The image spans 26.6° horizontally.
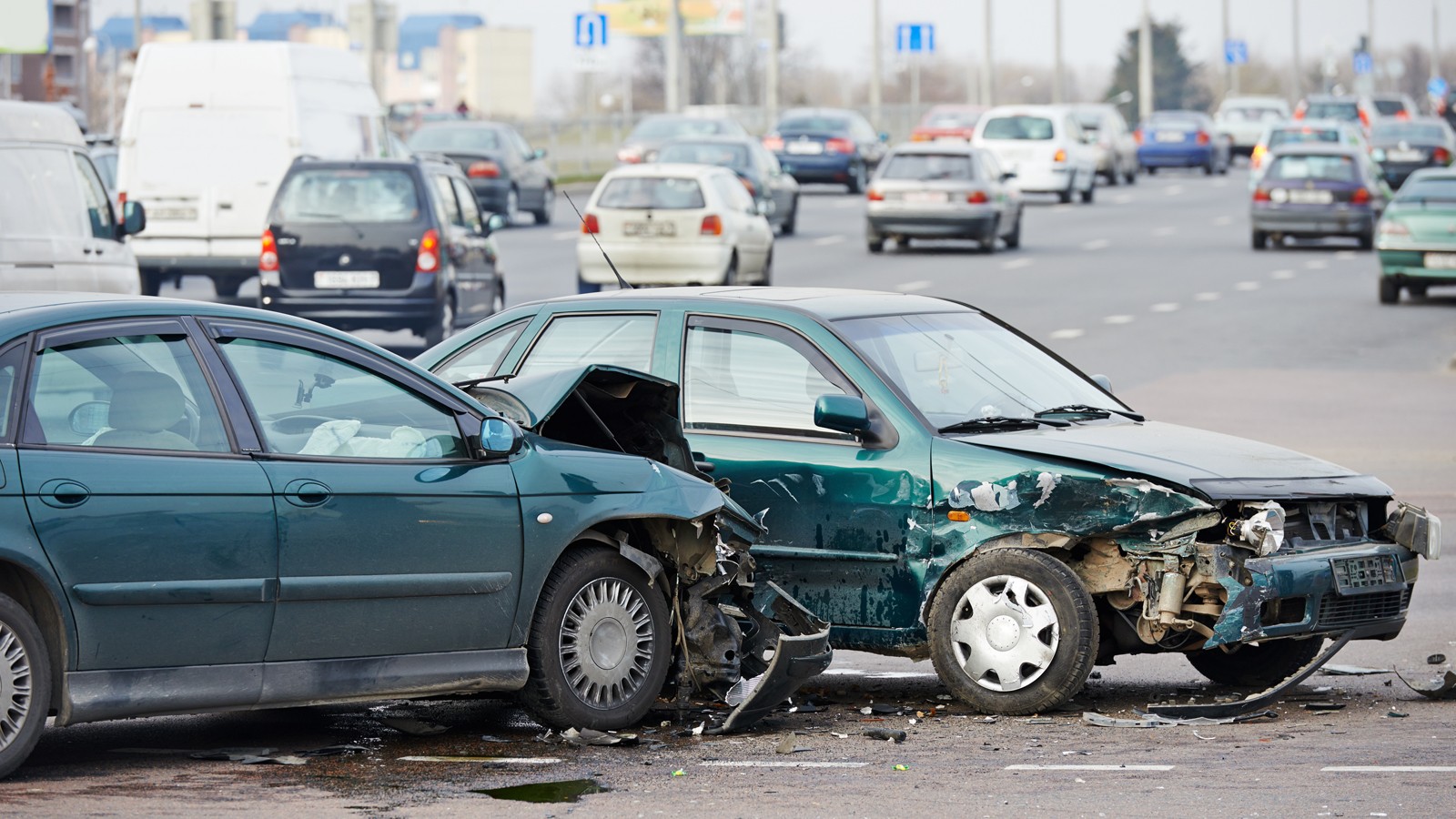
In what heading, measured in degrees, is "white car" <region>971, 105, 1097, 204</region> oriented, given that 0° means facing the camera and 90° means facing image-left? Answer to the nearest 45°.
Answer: approximately 180°

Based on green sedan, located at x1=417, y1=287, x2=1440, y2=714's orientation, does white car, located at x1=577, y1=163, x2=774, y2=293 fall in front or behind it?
behind

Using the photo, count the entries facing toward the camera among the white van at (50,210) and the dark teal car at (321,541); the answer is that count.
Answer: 0

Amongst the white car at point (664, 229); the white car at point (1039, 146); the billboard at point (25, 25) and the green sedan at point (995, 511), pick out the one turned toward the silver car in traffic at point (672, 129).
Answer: the white car at point (664, 229)

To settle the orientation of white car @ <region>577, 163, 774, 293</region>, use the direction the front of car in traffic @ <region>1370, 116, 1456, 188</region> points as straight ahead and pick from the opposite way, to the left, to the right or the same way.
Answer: the same way

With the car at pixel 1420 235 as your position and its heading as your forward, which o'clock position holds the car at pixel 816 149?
the car at pixel 816 149 is roughly at 11 o'clock from the car at pixel 1420 235.

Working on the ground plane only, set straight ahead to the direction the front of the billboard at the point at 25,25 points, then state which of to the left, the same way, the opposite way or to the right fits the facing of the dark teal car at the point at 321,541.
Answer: to the left

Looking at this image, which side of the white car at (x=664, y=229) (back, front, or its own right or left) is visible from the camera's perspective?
back

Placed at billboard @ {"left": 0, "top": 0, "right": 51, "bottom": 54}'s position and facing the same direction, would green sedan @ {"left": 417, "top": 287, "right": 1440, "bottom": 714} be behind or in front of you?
in front

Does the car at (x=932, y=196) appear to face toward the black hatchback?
no

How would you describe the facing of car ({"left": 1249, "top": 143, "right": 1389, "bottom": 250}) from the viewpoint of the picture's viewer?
facing away from the viewer

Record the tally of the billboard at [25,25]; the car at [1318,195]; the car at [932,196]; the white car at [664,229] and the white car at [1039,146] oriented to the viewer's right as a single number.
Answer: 0

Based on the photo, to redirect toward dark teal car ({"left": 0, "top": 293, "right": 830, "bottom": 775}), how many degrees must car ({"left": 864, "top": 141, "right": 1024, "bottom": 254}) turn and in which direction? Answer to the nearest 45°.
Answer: approximately 180°

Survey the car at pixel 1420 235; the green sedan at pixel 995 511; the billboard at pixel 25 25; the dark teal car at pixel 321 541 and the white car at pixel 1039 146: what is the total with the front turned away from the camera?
2

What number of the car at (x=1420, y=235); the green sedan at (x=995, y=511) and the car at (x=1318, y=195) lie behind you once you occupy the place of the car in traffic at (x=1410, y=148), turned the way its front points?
3

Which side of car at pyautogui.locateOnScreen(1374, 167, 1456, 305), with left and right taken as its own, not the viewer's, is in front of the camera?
back

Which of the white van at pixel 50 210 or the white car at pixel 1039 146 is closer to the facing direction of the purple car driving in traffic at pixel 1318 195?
the white car

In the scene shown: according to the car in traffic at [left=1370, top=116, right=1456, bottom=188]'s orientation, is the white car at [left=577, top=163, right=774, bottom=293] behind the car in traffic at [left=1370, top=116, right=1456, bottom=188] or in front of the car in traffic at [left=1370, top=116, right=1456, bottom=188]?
behind

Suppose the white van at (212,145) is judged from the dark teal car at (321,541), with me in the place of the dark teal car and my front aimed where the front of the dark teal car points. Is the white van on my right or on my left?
on my left

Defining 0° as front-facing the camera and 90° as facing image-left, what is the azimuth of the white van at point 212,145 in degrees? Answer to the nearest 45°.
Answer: approximately 225°
